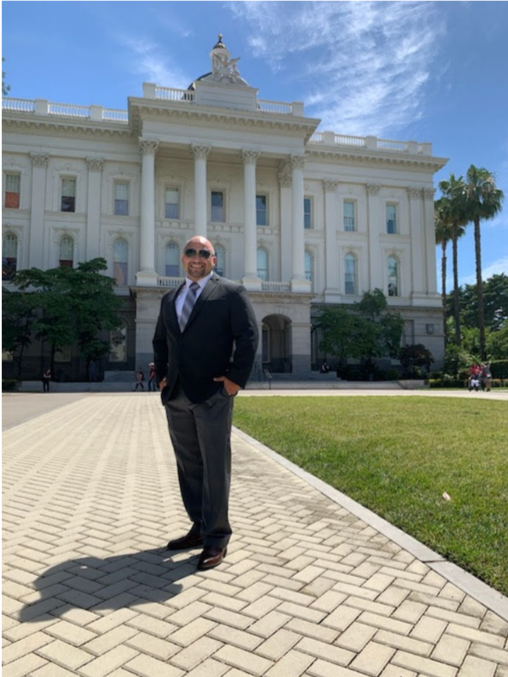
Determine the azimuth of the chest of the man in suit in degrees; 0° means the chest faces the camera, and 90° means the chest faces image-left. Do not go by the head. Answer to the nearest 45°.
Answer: approximately 45°

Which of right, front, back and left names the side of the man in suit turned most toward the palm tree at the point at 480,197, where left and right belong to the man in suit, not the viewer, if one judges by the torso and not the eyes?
back

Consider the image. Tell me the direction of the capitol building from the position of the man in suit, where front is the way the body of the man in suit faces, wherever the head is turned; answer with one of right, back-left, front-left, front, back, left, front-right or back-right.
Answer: back-right

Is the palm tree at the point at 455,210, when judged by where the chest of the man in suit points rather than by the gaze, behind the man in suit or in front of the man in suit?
behind

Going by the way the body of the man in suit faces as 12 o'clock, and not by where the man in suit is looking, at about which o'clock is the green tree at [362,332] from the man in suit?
The green tree is roughly at 5 o'clock from the man in suit.

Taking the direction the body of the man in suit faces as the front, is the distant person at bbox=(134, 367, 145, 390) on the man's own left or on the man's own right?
on the man's own right

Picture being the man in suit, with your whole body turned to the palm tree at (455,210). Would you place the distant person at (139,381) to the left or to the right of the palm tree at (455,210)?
left
